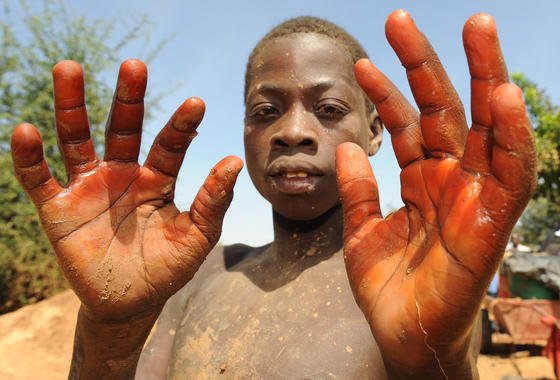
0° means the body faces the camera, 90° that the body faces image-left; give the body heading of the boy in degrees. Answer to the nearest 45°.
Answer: approximately 0°
